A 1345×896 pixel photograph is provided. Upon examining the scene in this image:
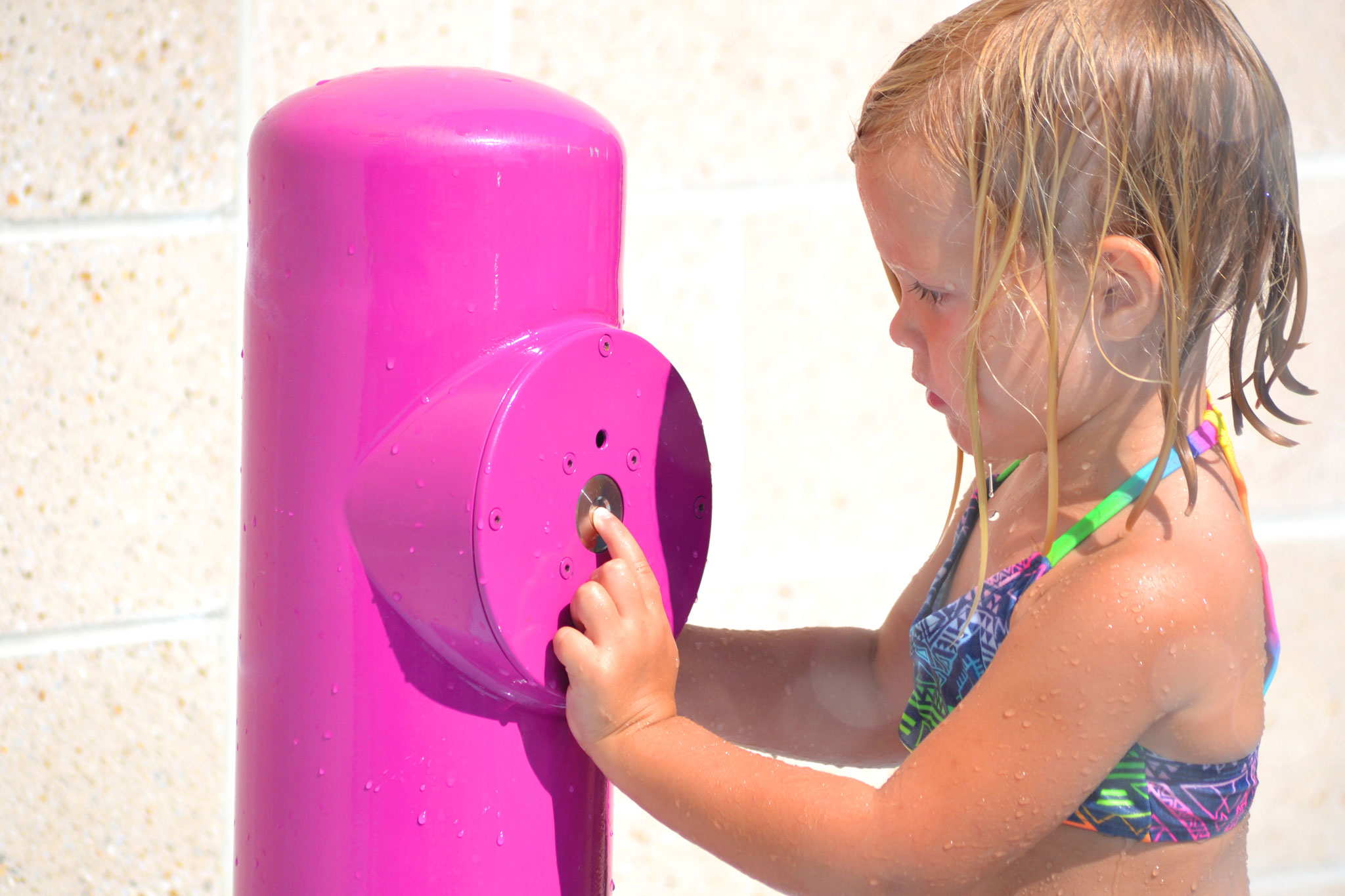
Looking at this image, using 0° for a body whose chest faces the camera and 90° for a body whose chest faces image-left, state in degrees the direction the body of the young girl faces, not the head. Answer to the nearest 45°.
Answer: approximately 90°

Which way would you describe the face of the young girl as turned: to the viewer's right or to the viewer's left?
to the viewer's left
